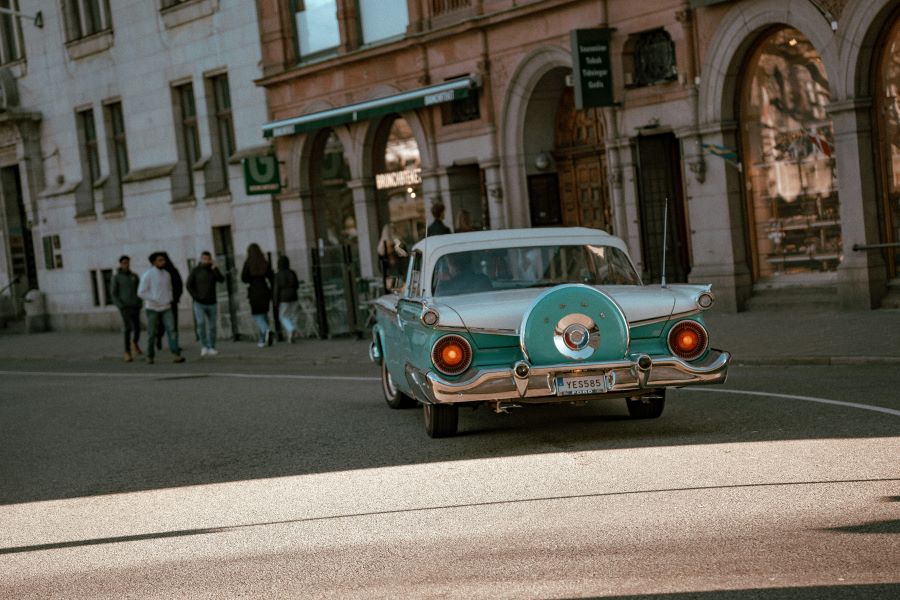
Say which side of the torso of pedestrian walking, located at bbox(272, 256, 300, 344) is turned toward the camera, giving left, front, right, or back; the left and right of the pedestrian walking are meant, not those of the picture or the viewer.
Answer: back

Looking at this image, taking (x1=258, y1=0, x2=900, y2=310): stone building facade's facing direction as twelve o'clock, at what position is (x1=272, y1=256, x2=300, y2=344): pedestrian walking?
The pedestrian walking is roughly at 2 o'clock from the stone building facade.

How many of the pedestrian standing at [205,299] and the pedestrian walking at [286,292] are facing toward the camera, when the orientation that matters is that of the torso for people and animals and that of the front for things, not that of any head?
1

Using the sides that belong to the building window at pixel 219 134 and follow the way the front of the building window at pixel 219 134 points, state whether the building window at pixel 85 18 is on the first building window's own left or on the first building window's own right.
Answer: on the first building window's own right

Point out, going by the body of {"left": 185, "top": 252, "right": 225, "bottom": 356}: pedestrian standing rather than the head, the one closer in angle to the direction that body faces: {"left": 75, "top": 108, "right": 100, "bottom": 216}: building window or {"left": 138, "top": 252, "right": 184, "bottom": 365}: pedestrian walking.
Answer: the pedestrian walking

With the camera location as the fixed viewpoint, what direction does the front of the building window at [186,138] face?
facing the viewer and to the left of the viewer

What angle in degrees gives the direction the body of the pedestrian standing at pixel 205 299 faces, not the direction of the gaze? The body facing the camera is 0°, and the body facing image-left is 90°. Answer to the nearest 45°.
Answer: approximately 0°

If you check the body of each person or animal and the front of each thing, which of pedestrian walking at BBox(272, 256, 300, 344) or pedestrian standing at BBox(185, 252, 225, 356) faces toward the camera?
pedestrian standing at BBox(185, 252, 225, 356)

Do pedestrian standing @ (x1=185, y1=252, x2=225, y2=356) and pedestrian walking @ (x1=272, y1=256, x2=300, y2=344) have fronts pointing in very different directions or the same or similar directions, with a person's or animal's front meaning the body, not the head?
very different directions

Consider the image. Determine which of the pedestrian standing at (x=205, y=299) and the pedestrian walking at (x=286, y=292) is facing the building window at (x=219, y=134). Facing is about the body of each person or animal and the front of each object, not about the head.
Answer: the pedestrian walking at (x=286, y=292)

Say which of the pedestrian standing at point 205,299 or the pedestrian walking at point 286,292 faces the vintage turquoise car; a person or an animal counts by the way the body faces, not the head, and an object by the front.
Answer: the pedestrian standing at point 205,299

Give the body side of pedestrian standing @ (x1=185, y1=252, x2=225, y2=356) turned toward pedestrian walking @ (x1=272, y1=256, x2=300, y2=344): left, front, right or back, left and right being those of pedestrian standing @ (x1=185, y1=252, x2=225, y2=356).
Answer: left

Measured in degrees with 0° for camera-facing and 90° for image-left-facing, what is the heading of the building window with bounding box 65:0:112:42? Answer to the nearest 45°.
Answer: approximately 45°
